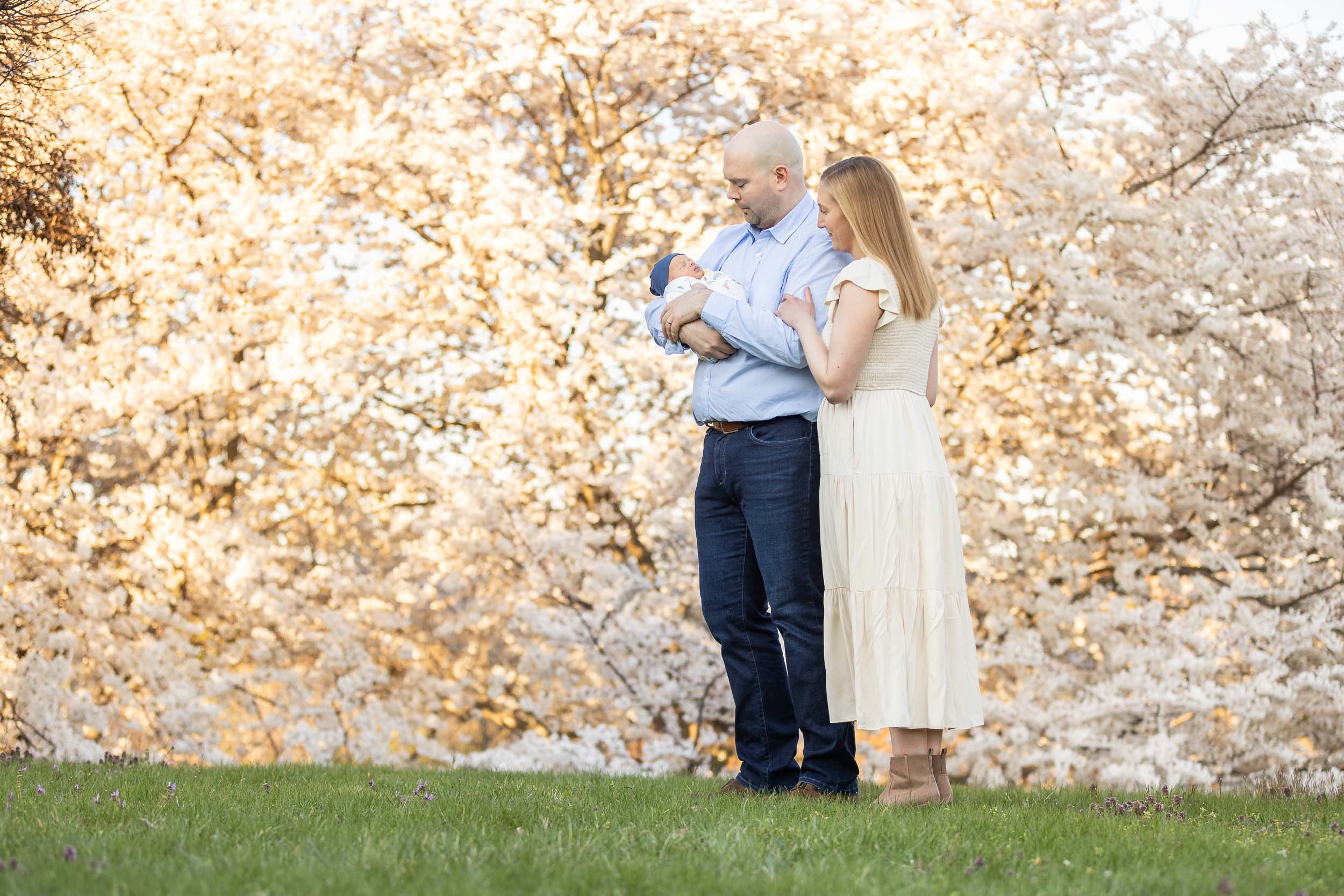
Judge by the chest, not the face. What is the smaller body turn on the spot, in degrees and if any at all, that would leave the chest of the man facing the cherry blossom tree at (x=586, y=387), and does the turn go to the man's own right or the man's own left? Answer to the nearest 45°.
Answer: approximately 135° to the man's own right

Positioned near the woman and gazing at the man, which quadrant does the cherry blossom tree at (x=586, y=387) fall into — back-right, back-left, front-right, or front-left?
front-right

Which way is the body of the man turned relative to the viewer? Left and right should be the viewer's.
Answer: facing the viewer and to the left of the viewer

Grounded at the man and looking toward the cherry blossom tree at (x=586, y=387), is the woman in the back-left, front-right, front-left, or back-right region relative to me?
back-right

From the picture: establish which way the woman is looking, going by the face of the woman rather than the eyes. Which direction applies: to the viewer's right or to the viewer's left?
to the viewer's left
